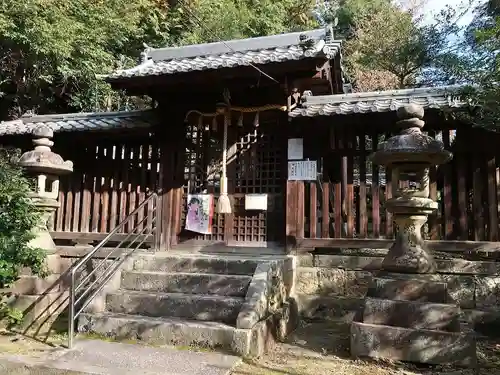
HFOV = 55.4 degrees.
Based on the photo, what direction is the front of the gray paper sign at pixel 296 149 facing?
toward the camera

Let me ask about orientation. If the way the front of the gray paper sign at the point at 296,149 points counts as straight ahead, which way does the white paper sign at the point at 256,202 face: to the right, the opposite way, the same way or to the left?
the same way

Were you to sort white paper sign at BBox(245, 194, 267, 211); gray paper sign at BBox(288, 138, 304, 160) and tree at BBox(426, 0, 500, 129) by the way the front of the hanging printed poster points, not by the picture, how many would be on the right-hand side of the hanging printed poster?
0

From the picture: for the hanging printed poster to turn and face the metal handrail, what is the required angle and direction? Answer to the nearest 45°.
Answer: approximately 45° to its right

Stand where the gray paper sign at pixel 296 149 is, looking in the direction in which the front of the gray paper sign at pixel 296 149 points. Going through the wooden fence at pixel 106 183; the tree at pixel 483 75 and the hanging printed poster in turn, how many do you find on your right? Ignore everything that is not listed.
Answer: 2

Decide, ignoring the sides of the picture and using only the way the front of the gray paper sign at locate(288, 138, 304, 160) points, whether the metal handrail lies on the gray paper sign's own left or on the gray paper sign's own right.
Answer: on the gray paper sign's own right

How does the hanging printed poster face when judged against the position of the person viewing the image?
facing the viewer

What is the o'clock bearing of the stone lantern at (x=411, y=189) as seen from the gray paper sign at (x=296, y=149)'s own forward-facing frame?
The stone lantern is roughly at 11 o'clock from the gray paper sign.

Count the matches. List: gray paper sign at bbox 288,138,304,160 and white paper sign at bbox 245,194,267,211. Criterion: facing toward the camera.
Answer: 2

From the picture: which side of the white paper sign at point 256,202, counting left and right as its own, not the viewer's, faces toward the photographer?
front

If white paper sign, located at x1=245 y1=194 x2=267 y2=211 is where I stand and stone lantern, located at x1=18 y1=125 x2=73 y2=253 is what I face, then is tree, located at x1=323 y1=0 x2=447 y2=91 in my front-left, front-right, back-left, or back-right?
back-right

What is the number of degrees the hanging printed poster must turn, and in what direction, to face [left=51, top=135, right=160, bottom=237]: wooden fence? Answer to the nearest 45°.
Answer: approximately 135° to its right

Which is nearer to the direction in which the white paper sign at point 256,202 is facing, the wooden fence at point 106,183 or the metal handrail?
the metal handrail

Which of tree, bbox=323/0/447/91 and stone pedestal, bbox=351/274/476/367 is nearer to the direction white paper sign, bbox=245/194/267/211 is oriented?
the stone pedestal

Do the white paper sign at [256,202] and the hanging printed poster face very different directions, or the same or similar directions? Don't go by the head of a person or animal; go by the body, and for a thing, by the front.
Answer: same or similar directions

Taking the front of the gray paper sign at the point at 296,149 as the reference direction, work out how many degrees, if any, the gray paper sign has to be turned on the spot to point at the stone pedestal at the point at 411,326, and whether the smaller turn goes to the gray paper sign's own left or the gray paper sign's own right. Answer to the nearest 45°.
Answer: approximately 45° to the gray paper sign's own left
